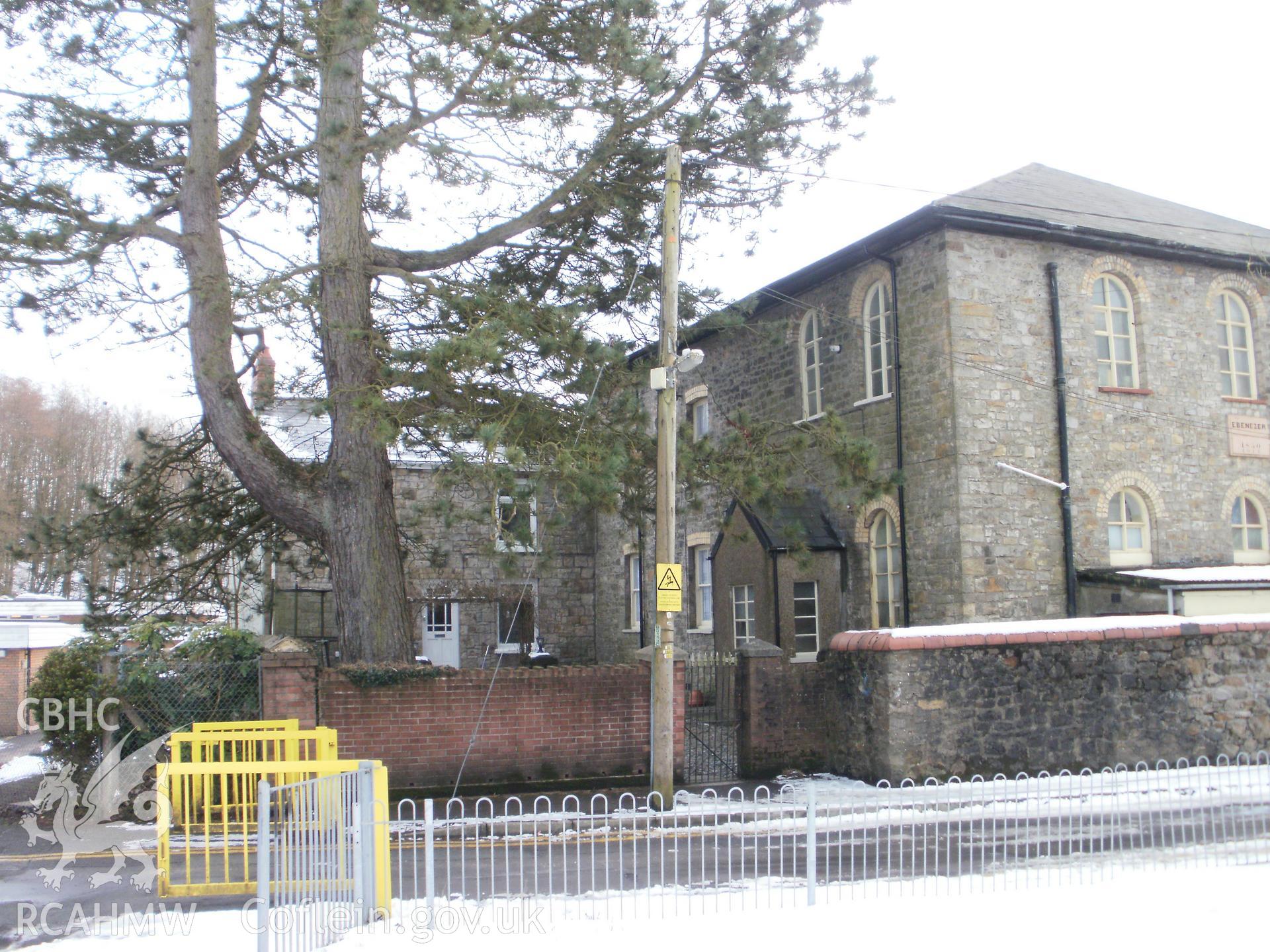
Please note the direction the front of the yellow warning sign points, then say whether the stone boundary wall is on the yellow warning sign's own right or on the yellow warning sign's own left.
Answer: on the yellow warning sign's own left

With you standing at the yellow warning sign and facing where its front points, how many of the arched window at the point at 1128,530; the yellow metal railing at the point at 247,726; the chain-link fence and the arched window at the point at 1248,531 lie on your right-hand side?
2

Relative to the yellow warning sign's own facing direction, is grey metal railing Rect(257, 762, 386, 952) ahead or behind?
ahead

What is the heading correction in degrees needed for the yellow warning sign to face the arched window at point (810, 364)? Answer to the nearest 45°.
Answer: approximately 180°

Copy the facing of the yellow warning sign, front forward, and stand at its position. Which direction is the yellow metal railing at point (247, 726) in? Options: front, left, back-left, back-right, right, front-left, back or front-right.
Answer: right

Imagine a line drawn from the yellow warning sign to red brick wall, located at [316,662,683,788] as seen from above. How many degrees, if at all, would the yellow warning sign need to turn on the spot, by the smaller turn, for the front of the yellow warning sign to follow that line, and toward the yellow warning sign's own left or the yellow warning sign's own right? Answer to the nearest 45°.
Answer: approximately 135° to the yellow warning sign's own right

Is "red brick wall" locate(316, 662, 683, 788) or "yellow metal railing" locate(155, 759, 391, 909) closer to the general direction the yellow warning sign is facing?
the yellow metal railing

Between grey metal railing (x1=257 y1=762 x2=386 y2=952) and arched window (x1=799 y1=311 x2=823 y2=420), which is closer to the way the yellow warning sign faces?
the grey metal railing

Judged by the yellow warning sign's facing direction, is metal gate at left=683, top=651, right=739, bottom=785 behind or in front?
behind

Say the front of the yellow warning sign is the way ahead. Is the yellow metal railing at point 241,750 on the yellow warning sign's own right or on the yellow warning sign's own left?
on the yellow warning sign's own right

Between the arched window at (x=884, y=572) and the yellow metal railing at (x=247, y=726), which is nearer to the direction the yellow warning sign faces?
the yellow metal railing

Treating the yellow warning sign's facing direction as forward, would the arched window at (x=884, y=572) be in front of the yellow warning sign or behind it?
behind

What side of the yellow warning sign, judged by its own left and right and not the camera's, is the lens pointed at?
front

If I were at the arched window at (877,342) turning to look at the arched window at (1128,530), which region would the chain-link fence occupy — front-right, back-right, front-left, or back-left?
back-right

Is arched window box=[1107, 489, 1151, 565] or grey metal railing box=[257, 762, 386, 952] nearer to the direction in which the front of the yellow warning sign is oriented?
the grey metal railing
